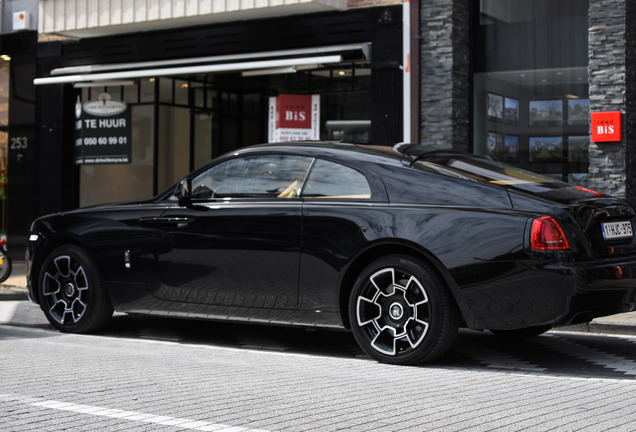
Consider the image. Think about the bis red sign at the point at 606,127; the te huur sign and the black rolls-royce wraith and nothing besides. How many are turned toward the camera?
2

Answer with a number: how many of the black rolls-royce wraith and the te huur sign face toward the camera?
1

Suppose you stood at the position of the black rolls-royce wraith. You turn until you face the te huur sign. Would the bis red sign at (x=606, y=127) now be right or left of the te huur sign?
right

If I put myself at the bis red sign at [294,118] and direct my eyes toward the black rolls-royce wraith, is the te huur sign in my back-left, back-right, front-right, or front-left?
back-right

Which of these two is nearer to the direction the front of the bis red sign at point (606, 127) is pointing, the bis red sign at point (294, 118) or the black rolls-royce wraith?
the black rolls-royce wraith

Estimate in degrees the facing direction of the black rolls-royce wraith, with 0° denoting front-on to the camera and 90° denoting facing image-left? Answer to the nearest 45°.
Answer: approximately 135°

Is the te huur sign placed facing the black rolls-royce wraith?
yes

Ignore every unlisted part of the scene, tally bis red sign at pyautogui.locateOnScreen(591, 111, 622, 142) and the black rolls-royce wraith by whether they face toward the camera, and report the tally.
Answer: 1

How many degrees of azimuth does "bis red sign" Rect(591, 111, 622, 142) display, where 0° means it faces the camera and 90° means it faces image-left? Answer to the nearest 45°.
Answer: approximately 0°

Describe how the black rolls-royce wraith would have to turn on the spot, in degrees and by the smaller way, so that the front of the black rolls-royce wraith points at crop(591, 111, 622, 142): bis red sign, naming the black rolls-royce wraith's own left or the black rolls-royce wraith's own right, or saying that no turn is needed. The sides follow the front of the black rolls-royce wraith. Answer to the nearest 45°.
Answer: approximately 90° to the black rolls-royce wraith's own right

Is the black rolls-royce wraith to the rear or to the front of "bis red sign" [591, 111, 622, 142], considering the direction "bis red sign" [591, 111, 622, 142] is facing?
to the front

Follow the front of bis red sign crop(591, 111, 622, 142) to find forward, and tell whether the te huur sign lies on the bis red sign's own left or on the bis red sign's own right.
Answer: on the bis red sign's own right

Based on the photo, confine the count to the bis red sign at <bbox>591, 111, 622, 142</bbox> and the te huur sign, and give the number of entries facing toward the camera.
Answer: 2
